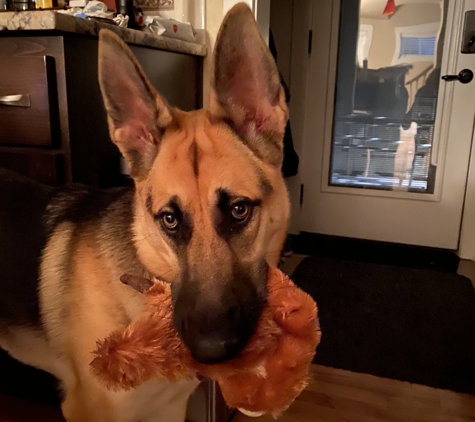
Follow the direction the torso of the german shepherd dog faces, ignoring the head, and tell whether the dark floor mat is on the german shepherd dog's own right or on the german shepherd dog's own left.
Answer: on the german shepherd dog's own left

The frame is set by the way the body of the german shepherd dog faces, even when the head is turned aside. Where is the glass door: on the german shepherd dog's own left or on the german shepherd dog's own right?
on the german shepherd dog's own left

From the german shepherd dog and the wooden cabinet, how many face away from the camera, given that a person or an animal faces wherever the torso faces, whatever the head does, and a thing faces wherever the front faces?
0

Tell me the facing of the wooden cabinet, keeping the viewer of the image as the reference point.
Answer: facing the viewer and to the left of the viewer

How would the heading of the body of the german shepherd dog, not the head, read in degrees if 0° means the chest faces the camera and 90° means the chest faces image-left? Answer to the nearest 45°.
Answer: approximately 315°
